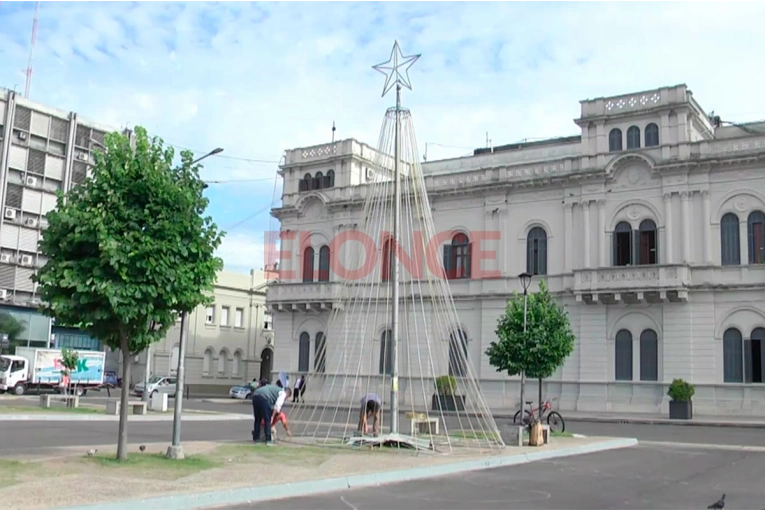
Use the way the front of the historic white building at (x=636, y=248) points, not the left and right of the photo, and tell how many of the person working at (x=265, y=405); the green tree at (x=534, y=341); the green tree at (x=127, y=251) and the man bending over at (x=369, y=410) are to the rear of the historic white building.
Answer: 0

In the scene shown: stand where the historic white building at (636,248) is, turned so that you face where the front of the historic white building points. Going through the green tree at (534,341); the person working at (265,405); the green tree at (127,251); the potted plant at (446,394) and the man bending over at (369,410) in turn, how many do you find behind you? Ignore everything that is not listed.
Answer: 0

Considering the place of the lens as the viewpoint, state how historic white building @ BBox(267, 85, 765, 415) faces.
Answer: facing the viewer and to the left of the viewer

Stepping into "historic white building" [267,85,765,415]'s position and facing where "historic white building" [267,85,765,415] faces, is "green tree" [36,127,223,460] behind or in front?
in front

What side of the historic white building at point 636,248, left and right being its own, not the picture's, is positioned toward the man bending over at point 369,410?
front

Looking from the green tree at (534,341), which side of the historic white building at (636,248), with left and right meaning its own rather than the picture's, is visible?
front

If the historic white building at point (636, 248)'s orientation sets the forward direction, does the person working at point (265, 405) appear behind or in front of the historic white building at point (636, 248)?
in front
